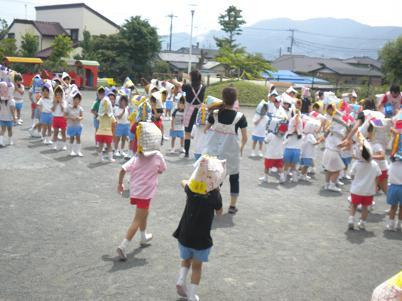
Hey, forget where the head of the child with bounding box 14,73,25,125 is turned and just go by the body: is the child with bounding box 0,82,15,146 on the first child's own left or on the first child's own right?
on the first child's own right

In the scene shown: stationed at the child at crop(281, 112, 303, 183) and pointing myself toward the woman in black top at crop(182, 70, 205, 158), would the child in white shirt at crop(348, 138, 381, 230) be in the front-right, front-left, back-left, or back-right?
back-left

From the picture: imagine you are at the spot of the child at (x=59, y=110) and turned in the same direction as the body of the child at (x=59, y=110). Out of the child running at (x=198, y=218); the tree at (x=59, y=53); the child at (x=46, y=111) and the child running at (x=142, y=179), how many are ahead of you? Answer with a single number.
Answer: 2
